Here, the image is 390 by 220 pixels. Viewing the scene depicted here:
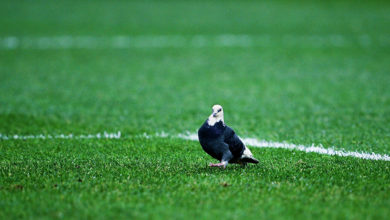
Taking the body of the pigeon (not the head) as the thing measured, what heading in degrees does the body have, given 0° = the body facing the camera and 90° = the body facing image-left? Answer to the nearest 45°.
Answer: approximately 45°
